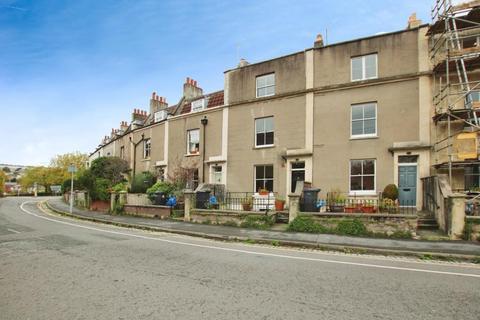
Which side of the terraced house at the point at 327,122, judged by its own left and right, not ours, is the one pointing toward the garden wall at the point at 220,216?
front

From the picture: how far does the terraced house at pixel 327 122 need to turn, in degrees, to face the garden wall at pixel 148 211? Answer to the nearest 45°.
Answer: approximately 45° to its right

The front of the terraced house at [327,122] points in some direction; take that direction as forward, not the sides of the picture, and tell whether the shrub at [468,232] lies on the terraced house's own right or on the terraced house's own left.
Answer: on the terraced house's own left

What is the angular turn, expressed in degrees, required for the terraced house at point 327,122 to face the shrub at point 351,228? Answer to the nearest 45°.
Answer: approximately 45° to its left

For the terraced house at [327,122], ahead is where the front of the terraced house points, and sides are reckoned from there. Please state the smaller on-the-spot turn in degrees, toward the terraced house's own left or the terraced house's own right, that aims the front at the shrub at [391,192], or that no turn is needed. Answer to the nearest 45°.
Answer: approximately 90° to the terraced house's own left

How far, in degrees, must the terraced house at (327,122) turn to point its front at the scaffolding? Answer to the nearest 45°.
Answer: approximately 90° to its left

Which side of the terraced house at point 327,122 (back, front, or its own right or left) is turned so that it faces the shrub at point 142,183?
right

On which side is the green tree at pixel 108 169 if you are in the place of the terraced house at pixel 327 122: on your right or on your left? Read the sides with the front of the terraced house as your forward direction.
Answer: on your right

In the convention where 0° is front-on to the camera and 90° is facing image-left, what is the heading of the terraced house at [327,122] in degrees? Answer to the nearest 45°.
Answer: approximately 45°

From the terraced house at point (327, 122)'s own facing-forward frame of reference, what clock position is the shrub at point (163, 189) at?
The shrub is roughly at 2 o'clock from the terraced house.
